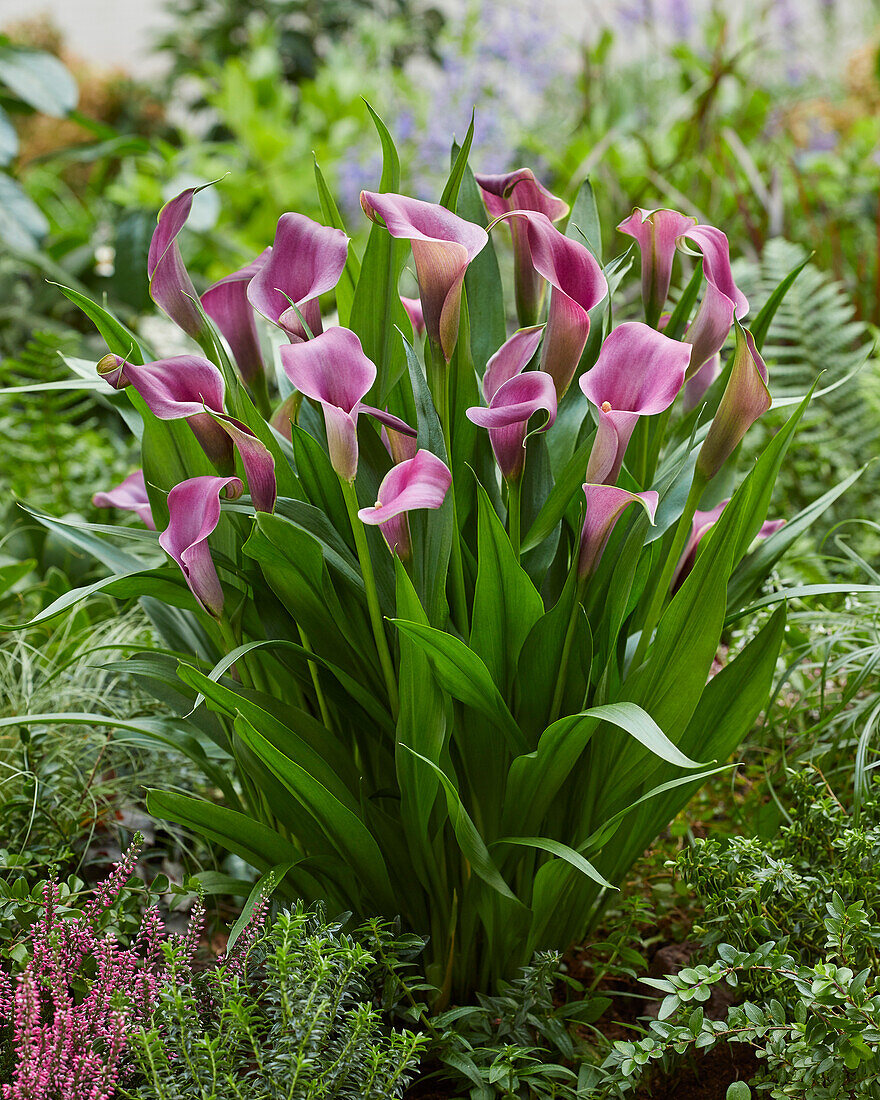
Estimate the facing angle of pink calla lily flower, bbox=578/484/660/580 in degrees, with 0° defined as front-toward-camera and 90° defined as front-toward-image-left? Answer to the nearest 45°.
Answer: approximately 270°
